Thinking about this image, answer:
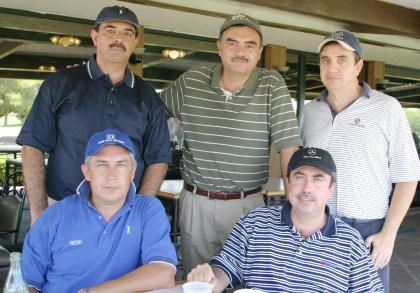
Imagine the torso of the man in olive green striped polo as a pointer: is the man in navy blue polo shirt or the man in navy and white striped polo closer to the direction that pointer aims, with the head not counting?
the man in navy and white striped polo

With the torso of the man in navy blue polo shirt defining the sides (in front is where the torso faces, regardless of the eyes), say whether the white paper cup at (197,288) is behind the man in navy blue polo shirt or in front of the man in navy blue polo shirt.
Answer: in front

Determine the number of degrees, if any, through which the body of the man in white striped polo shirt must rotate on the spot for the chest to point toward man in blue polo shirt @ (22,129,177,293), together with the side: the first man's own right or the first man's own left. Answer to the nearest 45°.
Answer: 0° — they already face them

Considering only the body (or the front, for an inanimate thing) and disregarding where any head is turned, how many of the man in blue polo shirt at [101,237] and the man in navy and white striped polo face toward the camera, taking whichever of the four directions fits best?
2

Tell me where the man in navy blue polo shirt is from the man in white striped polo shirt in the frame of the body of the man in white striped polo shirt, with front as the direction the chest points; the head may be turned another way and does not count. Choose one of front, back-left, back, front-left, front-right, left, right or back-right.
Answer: front-right

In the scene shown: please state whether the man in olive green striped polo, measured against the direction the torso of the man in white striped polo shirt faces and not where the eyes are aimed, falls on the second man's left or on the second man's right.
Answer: on the second man's right

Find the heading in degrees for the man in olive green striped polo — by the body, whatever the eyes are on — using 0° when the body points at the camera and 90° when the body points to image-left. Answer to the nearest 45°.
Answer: approximately 0°

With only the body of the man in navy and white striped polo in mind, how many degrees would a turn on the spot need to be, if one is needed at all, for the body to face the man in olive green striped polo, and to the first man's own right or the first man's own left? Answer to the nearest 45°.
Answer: approximately 135° to the first man's own right
